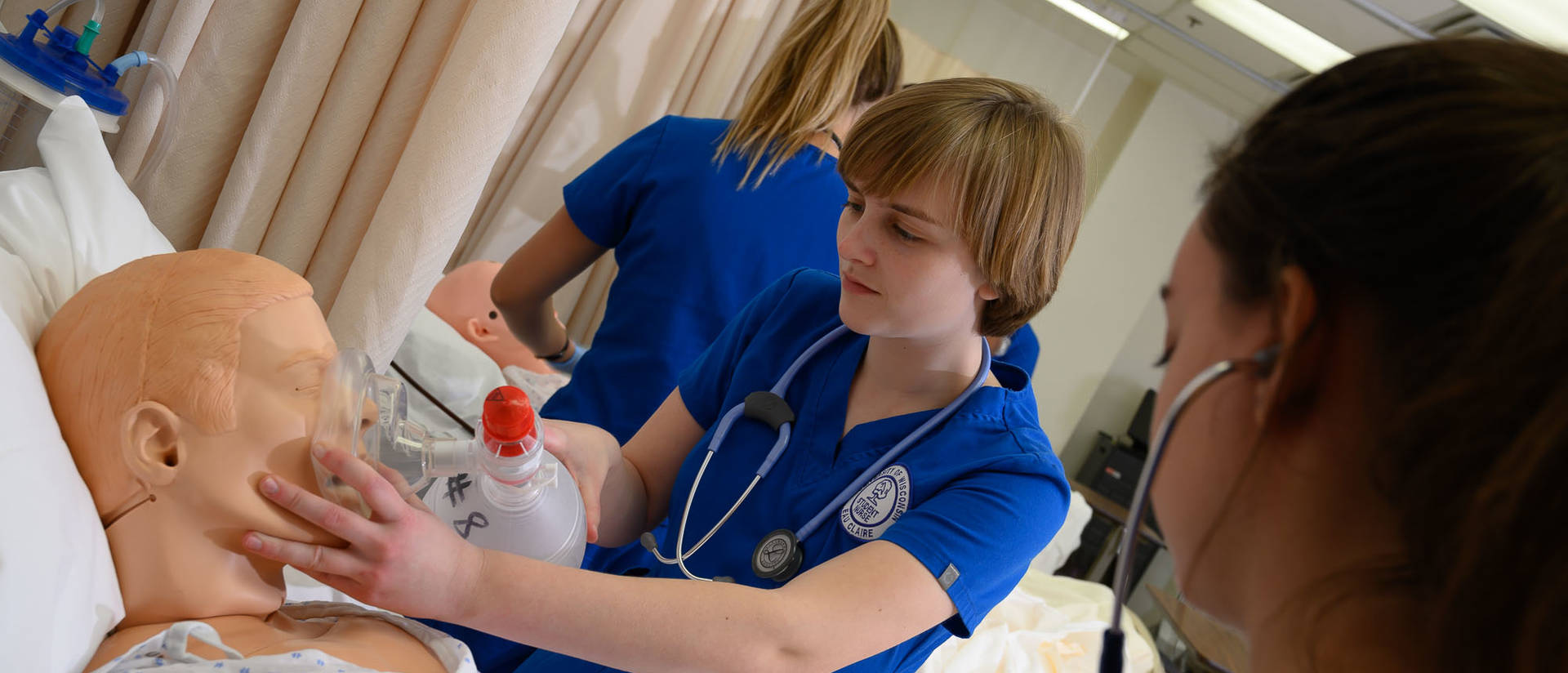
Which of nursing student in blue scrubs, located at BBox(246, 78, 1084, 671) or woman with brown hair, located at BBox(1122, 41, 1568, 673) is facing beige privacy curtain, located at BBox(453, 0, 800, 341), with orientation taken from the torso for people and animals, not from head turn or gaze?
the woman with brown hair

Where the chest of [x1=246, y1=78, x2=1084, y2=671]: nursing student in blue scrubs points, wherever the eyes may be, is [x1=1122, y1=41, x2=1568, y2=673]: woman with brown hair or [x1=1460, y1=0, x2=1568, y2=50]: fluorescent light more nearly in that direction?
the woman with brown hair

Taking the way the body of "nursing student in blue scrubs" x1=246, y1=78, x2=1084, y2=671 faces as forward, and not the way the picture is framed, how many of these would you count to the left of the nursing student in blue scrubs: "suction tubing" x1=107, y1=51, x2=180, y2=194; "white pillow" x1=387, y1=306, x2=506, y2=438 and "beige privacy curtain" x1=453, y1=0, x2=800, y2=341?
0

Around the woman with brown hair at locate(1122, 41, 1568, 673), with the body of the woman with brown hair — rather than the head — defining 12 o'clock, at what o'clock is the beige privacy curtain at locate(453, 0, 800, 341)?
The beige privacy curtain is roughly at 12 o'clock from the woman with brown hair.

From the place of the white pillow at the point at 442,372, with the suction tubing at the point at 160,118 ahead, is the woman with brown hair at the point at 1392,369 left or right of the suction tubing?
left

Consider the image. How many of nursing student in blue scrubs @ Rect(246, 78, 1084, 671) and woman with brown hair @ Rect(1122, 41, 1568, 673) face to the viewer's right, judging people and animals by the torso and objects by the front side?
0

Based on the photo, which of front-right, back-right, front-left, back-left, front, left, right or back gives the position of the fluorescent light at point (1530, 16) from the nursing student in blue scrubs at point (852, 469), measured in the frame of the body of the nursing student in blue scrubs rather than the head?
back

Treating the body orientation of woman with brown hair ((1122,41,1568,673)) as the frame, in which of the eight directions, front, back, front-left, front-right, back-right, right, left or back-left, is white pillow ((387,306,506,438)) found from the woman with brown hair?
front

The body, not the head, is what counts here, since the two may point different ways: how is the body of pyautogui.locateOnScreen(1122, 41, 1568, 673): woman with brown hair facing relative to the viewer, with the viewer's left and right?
facing away from the viewer and to the left of the viewer

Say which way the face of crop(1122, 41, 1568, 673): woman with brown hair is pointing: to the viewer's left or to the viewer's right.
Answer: to the viewer's left

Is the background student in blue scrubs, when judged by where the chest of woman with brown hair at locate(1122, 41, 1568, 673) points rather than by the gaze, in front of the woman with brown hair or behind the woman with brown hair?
in front

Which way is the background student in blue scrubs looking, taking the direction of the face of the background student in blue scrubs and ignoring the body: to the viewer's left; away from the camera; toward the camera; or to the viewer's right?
away from the camera

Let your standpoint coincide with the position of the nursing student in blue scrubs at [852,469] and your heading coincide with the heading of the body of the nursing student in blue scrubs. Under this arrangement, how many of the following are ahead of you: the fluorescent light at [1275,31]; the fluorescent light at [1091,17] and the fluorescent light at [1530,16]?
0

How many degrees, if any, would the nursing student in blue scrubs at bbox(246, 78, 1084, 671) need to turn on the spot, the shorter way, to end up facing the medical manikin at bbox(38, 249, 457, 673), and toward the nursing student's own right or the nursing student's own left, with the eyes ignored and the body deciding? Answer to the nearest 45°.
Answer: approximately 45° to the nursing student's own right

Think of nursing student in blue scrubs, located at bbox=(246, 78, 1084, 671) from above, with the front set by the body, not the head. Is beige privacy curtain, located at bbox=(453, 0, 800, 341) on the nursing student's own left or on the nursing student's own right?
on the nursing student's own right

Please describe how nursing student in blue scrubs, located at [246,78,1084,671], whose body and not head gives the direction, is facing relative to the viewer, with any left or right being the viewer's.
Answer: facing the viewer and to the left of the viewer

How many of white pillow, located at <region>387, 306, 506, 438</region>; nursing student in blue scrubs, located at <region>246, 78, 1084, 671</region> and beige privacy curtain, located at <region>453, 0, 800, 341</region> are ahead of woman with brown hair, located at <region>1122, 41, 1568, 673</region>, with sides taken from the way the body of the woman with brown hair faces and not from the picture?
3
